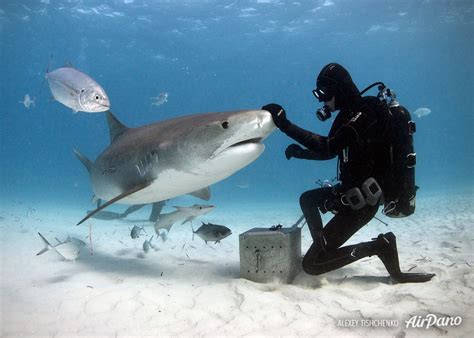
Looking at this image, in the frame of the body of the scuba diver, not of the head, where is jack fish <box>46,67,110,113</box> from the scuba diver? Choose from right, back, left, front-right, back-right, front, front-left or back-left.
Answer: front

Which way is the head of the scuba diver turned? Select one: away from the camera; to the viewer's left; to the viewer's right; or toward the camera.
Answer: to the viewer's left

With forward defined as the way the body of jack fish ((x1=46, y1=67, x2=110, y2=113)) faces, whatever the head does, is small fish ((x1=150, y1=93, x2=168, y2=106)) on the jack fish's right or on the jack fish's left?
on the jack fish's left

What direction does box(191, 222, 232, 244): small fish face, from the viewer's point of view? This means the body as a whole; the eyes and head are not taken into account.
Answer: to the viewer's right

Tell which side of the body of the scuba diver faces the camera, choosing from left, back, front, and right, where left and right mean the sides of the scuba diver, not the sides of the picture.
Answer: left

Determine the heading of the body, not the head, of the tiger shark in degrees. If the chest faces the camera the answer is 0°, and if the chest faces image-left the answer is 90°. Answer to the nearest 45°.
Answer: approximately 315°

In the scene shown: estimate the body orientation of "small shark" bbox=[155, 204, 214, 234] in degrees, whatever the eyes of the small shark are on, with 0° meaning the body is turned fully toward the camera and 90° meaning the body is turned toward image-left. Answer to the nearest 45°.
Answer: approximately 270°

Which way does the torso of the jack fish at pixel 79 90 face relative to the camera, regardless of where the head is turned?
to the viewer's right
